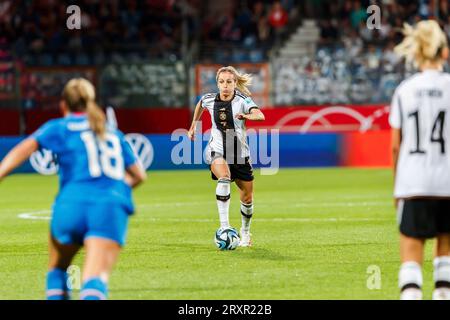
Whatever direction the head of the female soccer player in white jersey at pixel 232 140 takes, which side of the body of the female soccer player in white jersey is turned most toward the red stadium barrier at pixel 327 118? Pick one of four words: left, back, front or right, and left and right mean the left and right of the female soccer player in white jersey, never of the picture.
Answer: back

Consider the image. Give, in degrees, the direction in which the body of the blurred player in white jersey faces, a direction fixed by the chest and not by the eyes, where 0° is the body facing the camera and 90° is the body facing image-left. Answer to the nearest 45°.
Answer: approximately 180°

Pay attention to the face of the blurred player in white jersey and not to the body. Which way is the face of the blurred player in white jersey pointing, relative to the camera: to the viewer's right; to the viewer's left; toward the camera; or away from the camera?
away from the camera

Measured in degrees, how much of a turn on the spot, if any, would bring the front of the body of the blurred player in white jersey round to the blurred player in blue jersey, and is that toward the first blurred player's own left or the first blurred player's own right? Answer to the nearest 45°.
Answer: approximately 90° to the first blurred player's own left

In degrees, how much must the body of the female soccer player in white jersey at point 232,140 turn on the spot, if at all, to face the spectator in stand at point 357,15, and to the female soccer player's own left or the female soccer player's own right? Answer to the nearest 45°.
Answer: approximately 180°

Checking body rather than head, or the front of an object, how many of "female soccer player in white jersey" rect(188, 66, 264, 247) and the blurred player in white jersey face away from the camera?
1

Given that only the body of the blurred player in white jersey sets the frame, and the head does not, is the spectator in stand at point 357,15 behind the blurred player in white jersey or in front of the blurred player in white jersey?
in front

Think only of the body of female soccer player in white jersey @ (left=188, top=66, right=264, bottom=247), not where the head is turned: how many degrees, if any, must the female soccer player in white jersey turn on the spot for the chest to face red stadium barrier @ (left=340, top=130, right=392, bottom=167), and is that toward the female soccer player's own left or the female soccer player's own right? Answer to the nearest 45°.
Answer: approximately 180°

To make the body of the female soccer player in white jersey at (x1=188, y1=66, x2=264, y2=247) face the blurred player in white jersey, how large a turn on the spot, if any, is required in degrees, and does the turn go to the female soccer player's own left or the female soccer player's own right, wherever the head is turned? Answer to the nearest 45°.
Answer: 0° — they already face them

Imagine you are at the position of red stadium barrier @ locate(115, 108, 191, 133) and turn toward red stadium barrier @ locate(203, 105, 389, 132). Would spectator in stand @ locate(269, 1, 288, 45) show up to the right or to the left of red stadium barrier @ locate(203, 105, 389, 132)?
left

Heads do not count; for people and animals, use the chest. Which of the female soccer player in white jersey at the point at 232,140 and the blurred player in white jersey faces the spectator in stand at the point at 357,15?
the blurred player in white jersey

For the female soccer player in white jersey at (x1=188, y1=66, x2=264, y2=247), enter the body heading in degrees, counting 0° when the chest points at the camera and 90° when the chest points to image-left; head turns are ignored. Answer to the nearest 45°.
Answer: approximately 0°

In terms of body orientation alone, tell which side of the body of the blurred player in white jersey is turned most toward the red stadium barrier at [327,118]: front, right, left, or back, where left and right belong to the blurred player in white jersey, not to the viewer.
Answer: front

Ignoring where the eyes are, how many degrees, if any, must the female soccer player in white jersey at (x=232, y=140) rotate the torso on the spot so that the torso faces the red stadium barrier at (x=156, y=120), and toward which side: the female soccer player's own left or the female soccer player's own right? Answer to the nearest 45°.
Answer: approximately 180°

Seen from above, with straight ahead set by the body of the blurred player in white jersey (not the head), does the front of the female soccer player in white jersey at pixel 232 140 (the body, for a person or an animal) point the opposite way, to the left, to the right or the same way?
the opposite way
